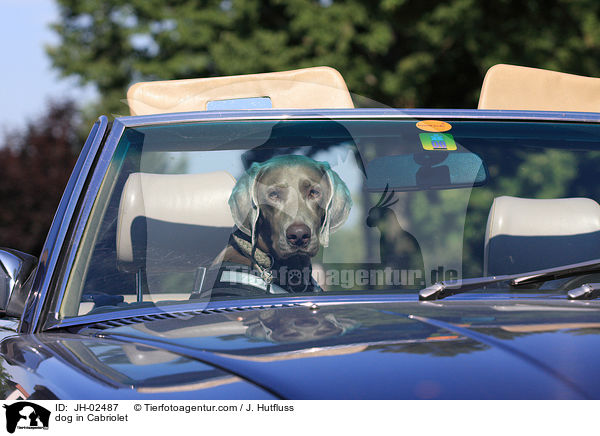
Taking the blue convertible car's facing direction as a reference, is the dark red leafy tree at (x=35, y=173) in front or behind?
behind

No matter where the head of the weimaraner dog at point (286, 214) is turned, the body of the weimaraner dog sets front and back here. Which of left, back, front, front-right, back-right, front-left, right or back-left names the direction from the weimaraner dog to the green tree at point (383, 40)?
back

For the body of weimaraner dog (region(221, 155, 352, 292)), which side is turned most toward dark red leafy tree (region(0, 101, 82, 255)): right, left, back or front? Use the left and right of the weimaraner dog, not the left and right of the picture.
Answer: back

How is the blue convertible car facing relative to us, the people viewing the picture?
facing the viewer and to the right of the viewer

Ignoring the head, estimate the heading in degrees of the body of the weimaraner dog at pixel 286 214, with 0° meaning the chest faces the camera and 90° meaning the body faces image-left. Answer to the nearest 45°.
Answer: approximately 0°

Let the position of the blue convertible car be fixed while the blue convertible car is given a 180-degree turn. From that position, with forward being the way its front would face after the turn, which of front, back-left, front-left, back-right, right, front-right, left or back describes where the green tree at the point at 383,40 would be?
front-right
